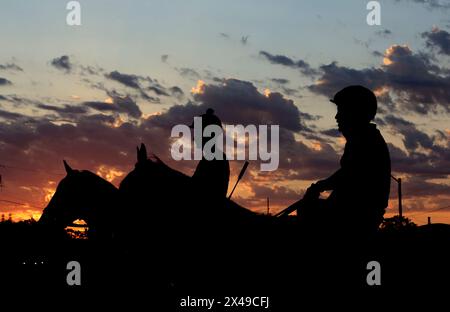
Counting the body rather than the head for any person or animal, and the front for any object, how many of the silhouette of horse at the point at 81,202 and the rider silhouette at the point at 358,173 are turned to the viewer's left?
2

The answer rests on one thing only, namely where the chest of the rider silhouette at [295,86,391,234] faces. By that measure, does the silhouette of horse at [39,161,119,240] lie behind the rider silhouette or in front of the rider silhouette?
in front

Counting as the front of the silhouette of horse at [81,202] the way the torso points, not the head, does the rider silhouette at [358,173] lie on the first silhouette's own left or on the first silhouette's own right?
on the first silhouette's own left

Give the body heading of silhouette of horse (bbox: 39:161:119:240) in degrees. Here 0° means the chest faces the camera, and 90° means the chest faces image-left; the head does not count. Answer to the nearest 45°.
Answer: approximately 90°

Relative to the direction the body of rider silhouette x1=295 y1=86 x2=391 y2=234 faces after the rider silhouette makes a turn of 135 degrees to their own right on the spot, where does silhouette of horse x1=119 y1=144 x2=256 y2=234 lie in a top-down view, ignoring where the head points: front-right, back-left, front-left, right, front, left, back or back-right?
left

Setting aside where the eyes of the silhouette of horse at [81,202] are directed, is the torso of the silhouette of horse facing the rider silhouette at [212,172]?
no

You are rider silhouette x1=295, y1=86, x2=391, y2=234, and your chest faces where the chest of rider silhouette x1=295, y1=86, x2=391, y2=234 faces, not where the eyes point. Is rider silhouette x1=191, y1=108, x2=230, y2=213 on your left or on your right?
on your right

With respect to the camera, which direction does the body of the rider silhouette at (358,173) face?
to the viewer's left

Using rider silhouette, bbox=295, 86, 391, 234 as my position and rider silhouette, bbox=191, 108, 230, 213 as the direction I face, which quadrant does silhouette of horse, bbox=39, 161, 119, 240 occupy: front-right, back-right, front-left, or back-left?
front-left

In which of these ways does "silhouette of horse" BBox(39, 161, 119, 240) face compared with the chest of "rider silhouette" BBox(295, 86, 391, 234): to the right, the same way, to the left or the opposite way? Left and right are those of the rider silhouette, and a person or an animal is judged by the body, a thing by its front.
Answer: the same way
